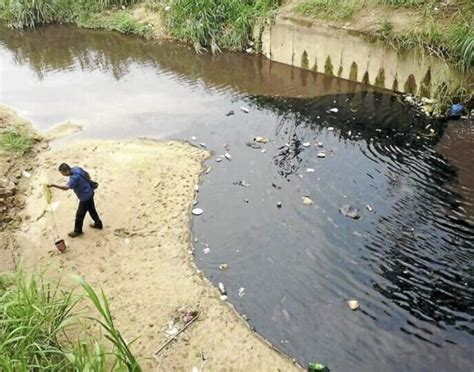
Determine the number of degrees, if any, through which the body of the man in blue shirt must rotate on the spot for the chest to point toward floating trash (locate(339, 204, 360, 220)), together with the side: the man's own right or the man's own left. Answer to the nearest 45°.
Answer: approximately 180°

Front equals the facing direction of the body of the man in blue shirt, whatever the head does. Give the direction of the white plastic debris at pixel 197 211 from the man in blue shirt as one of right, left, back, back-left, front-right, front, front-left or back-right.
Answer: back

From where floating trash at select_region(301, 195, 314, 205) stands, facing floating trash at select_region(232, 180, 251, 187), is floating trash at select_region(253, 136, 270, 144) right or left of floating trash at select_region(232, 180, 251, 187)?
right

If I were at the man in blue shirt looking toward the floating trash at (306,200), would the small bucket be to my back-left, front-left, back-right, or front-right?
back-right

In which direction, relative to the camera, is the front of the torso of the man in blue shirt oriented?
to the viewer's left

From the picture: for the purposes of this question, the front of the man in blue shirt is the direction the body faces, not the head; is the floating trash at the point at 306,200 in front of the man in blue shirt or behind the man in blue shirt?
behind

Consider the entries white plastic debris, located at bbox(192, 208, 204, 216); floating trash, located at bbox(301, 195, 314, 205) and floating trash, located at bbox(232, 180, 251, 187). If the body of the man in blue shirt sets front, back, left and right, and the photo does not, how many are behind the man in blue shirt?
3

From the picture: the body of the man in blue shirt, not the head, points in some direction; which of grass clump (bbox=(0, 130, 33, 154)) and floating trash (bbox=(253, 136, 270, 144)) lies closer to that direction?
the grass clump

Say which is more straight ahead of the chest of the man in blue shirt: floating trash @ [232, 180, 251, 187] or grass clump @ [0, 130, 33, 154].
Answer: the grass clump

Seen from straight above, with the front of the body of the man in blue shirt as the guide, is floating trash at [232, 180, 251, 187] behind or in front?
behind

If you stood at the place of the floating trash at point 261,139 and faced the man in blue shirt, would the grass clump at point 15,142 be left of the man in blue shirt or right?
right

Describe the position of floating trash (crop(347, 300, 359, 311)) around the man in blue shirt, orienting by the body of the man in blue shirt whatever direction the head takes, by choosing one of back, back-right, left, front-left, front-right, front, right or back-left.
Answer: back-left

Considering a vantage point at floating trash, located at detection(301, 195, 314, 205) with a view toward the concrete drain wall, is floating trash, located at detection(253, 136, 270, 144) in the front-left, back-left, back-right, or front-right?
front-left
